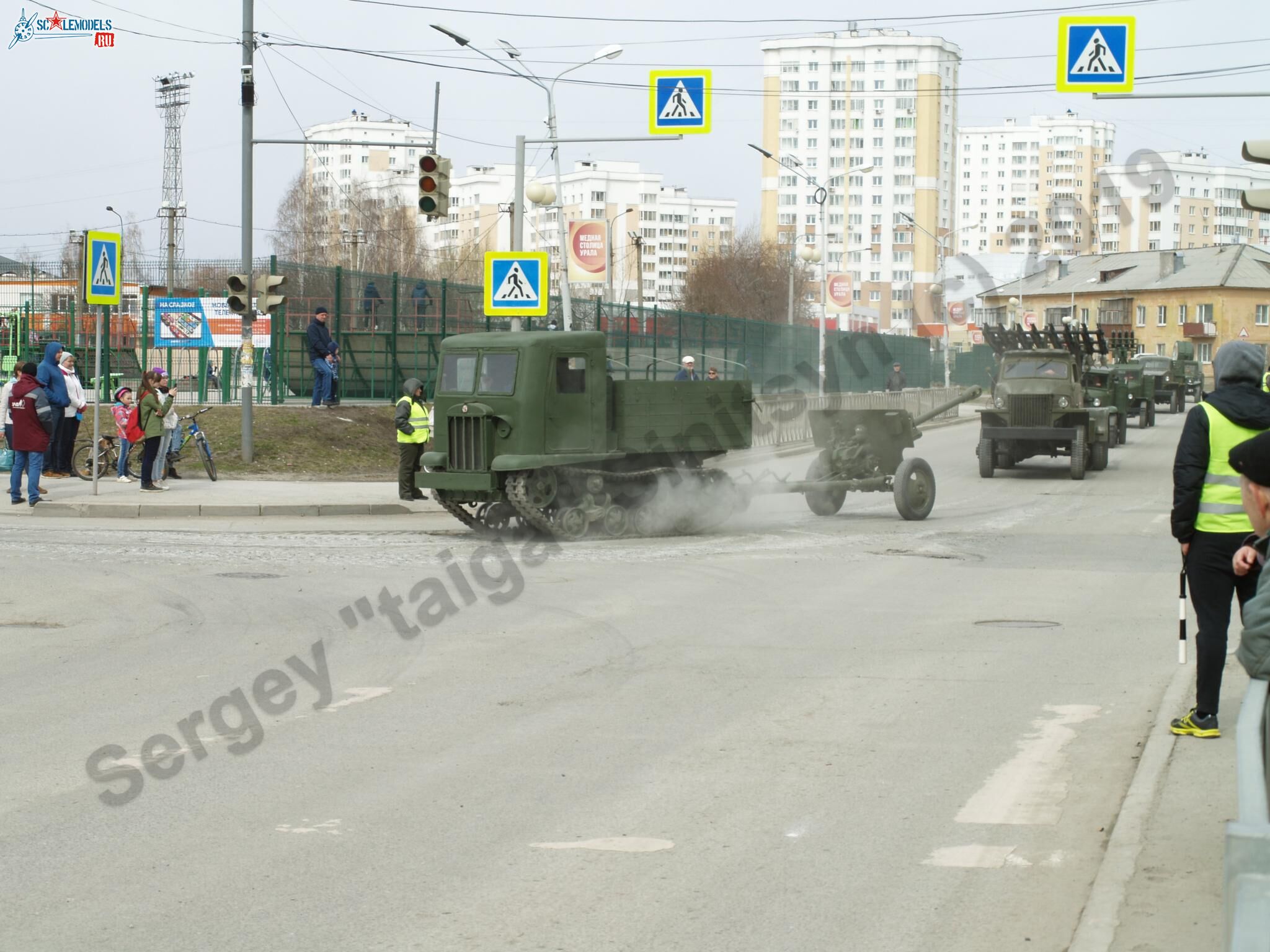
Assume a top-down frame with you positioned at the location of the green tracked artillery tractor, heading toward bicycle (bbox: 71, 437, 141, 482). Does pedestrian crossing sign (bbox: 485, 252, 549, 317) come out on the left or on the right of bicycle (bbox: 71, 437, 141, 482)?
right

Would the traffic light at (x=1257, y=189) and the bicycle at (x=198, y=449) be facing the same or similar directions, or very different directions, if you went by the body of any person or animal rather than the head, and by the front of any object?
very different directions

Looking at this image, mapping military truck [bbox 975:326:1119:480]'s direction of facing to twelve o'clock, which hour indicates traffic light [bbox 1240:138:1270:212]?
The traffic light is roughly at 12 o'clock from the military truck.

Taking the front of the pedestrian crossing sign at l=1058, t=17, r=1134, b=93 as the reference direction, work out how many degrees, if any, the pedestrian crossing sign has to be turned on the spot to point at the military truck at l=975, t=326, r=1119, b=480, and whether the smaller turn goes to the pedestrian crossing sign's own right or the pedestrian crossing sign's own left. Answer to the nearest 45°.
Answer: approximately 180°

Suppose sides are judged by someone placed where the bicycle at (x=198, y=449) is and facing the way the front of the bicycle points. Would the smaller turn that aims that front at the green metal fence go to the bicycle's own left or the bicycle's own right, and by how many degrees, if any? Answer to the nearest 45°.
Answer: approximately 135° to the bicycle's own left
